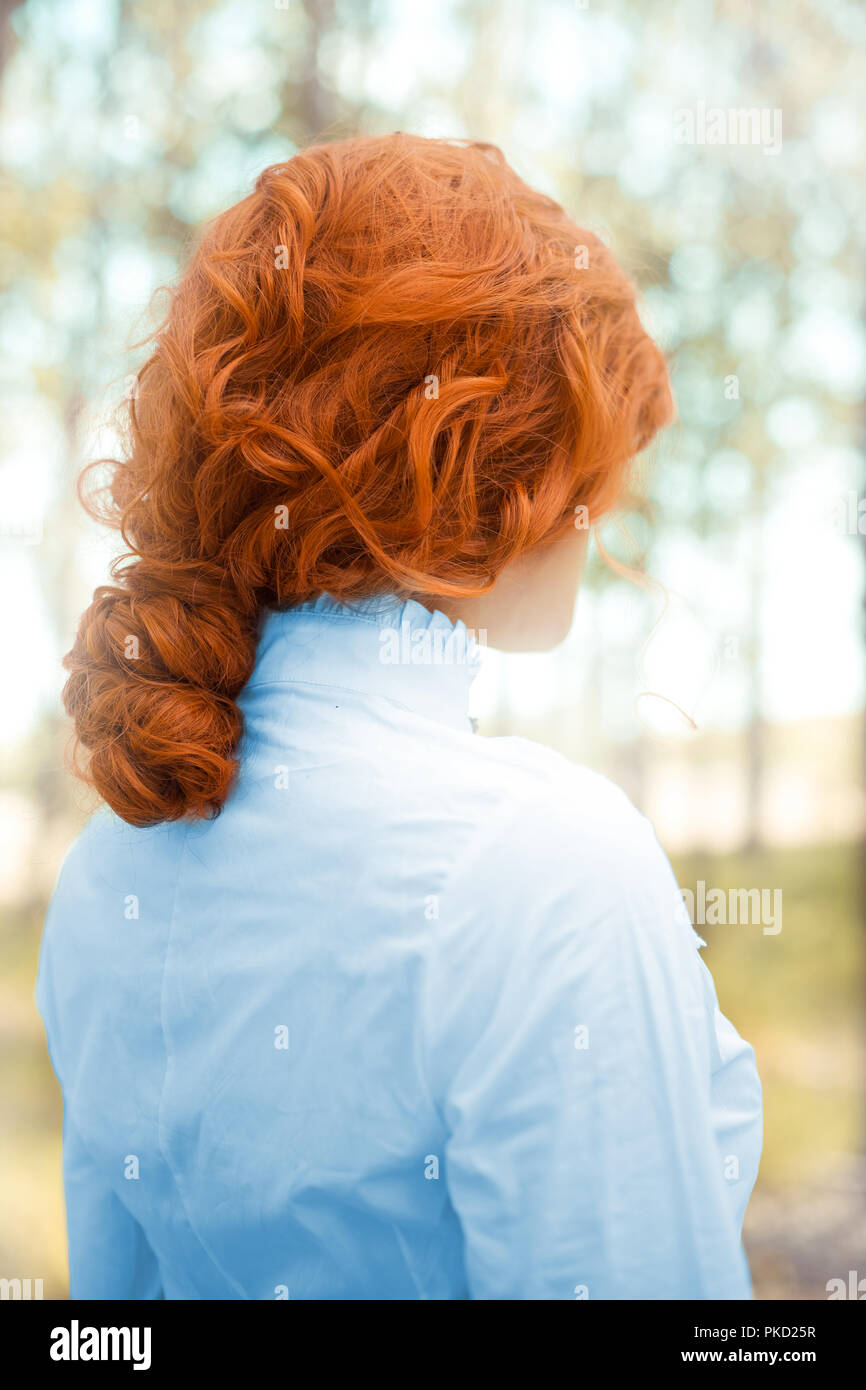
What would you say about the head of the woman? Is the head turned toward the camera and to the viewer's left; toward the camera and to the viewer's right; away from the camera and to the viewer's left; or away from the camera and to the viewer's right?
away from the camera and to the viewer's right

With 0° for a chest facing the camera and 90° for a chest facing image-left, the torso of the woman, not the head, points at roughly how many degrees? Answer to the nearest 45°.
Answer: approximately 225°
